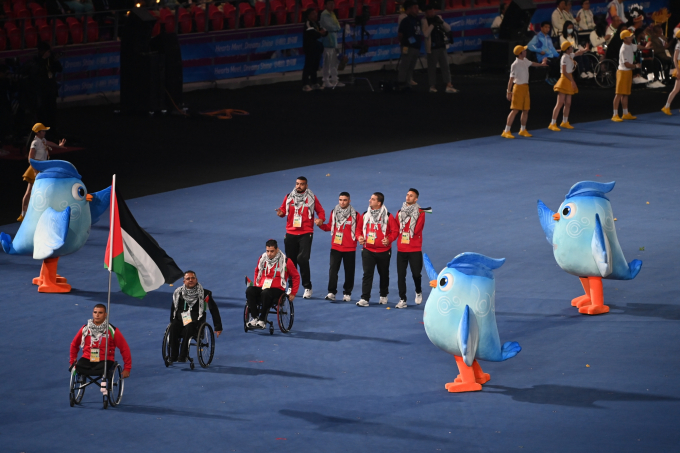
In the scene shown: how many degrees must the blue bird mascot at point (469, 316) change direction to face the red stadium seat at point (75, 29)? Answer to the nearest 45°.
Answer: approximately 45° to its right

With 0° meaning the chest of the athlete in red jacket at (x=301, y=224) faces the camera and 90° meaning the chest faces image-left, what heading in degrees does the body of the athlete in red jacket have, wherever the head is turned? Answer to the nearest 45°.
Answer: approximately 0°

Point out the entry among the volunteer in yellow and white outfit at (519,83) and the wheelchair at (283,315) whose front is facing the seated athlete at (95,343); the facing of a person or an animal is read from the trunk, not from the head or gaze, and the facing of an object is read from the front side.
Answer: the wheelchair

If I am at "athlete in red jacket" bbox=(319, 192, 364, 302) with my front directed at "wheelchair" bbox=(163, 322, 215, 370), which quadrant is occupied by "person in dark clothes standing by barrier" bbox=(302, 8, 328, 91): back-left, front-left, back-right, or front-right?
back-right

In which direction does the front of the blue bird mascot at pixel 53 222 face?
to the viewer's right

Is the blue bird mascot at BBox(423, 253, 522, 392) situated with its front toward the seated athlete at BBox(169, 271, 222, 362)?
yes

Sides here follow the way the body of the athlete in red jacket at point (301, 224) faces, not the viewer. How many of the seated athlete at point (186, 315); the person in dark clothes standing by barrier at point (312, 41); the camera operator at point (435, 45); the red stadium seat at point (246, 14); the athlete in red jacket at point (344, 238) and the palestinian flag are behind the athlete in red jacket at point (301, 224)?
3

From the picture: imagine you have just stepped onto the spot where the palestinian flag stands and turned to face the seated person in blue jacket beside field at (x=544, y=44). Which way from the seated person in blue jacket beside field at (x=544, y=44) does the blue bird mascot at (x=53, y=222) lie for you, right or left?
left

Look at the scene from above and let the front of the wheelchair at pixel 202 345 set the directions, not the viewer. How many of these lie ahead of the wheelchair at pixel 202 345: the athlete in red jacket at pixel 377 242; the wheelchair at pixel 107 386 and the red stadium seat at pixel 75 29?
1

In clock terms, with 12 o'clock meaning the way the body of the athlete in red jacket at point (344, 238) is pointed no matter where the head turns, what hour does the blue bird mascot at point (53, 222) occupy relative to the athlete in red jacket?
The blue bird mascot is roughly at 3 o'clock from the athlete in red jacket.

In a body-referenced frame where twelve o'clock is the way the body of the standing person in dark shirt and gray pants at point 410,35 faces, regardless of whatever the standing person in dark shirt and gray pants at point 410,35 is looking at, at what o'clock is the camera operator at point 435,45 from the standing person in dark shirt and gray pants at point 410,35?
the camera operator at point 435,45 is roughly at 9 o'clock from the standing person in dark shirt and gray pants at point 410,35.
